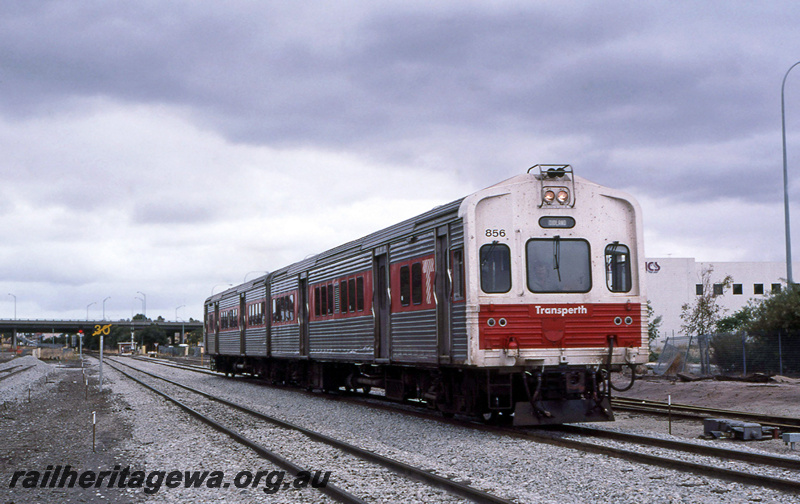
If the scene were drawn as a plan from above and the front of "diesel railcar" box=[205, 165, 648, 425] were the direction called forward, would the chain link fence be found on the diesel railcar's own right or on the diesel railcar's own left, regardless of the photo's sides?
on the diesel railcar's own left

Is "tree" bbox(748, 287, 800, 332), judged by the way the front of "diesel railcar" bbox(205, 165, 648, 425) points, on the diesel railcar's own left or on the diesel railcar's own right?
on the diesel railcar's own left

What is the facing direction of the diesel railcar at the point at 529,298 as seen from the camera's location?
facing the viewer and to the right of the viewer

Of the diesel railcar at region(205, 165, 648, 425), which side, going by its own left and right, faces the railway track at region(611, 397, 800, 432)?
front
